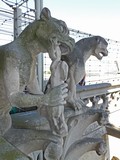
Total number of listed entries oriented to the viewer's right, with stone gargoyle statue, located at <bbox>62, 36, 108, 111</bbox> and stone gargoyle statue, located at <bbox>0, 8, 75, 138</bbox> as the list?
2

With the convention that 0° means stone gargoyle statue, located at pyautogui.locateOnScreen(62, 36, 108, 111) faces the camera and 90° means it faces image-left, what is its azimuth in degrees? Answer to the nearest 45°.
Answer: approximately 270°

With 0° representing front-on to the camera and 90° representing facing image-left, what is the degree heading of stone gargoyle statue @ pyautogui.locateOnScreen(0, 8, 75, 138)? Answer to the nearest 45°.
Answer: approximately 270°

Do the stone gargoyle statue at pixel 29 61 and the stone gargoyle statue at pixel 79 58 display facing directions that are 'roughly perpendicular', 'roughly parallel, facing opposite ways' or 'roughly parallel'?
roughly parallel
